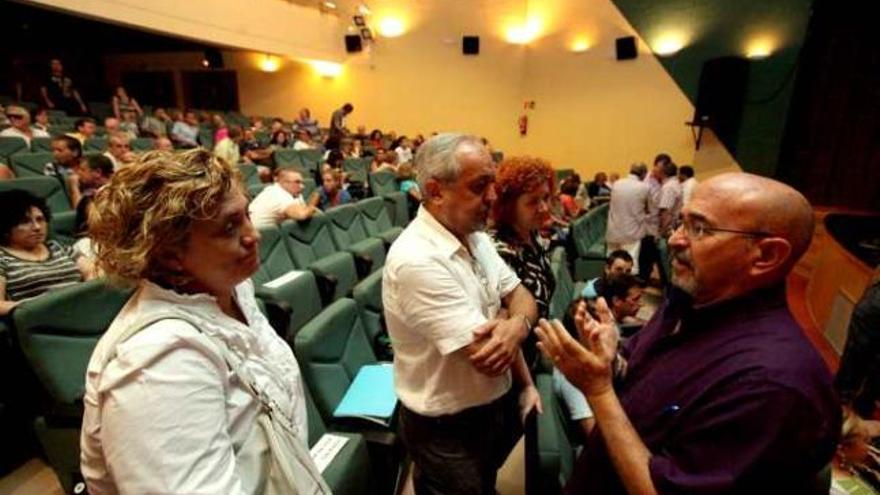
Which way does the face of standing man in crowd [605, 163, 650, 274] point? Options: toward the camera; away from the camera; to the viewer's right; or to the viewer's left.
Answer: away from the camera

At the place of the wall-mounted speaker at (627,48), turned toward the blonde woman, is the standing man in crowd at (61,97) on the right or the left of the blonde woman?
right

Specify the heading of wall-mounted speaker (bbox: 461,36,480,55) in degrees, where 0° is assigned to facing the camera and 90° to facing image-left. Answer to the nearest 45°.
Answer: approximately 0°

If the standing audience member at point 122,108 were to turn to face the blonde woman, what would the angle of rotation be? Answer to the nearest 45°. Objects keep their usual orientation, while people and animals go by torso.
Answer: approximately 45° to their right

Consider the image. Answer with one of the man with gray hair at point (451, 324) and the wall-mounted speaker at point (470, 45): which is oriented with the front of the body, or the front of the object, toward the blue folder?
the wall-mounted speaker

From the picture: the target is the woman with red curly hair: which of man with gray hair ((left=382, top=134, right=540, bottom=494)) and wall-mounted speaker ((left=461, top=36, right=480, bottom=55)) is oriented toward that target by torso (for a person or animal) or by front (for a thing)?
the wall-mounted speaker

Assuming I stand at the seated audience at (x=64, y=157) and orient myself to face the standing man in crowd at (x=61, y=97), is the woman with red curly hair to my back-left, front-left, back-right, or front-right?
back-right

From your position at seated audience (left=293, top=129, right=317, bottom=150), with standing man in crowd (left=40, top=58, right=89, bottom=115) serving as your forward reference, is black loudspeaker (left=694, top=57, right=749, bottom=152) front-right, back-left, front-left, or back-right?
back-left

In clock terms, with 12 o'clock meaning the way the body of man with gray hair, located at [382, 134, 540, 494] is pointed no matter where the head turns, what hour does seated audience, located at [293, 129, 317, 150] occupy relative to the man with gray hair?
The seated audience is roughly at 7 o'clock from the man with gray hair.

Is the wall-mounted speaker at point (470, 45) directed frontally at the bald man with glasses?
yes

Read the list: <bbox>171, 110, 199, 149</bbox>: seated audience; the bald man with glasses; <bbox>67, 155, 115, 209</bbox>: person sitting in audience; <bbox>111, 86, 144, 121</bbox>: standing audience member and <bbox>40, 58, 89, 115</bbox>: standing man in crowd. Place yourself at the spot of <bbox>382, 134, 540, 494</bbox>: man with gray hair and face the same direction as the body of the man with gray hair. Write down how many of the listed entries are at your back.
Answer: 4

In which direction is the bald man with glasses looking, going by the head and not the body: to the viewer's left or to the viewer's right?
to the viewer's left

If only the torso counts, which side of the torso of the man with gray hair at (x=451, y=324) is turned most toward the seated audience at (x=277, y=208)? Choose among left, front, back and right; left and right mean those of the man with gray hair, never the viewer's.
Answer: back

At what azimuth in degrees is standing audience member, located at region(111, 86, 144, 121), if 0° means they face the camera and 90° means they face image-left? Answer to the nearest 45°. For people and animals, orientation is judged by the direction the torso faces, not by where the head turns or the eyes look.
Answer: approximately 315°

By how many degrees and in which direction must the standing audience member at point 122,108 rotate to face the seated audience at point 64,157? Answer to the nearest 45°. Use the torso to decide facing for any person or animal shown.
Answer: approximately 45° to their right
